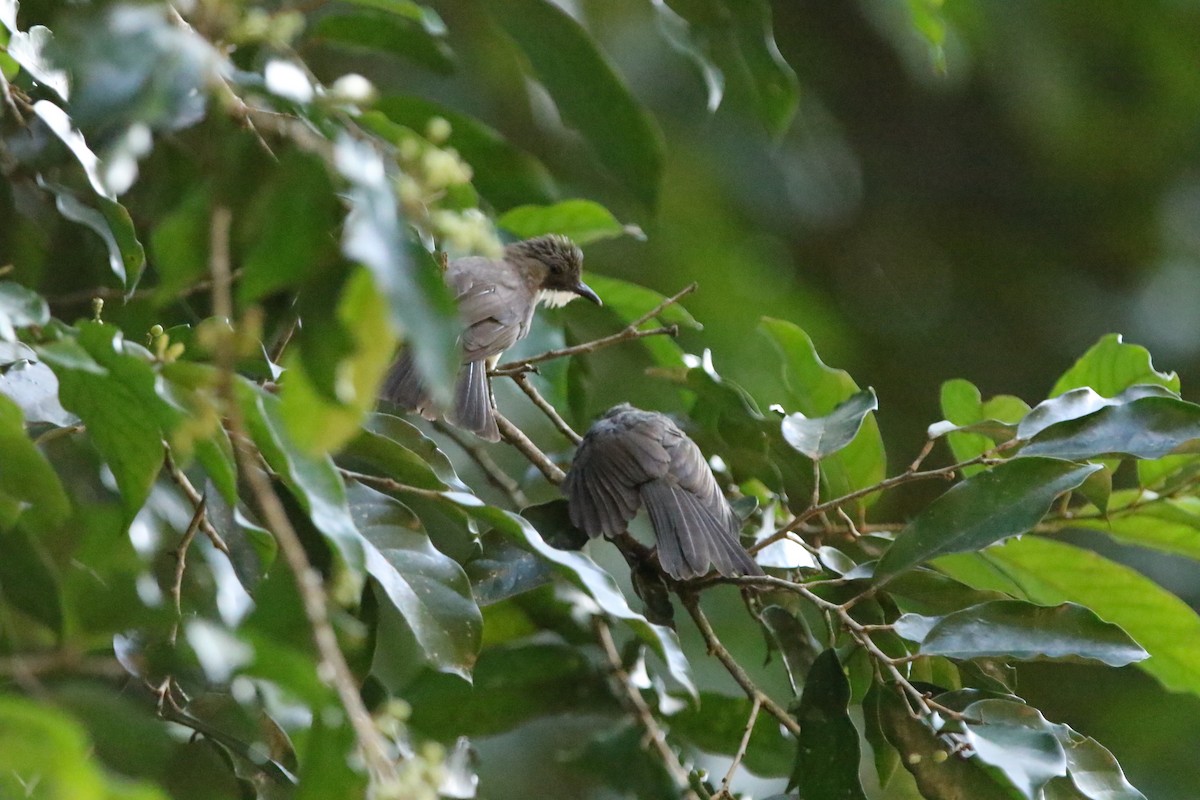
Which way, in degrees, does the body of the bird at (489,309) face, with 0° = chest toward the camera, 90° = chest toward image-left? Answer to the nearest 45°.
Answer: approximately 225°

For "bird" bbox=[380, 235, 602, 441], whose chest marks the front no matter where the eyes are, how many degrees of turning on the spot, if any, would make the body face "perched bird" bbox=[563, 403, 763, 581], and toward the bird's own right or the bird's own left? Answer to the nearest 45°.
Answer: approximately 90° to the bird's own right
